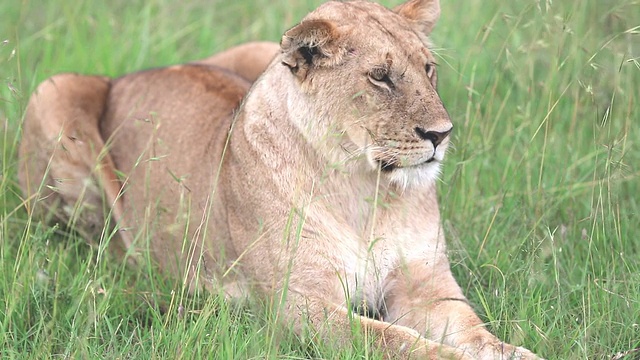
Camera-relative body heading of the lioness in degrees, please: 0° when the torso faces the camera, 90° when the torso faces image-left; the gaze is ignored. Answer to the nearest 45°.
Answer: approximately 315°
